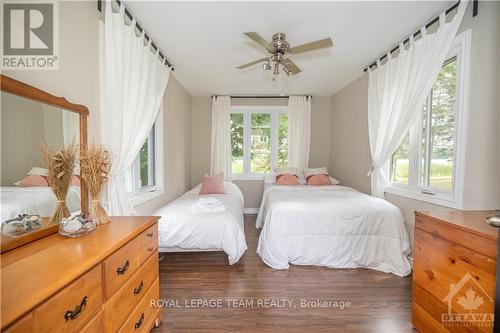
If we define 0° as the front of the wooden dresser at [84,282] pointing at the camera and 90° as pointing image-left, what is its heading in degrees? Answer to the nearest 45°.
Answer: approximately 315°

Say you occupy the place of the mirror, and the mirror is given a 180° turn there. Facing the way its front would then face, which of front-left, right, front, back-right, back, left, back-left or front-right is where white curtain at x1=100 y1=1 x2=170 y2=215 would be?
right

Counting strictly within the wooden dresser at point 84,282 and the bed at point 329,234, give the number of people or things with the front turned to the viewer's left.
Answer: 0

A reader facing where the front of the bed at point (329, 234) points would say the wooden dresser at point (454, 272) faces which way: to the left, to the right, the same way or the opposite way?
to the right

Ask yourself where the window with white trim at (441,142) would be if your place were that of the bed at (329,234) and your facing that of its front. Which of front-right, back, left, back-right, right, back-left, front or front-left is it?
left

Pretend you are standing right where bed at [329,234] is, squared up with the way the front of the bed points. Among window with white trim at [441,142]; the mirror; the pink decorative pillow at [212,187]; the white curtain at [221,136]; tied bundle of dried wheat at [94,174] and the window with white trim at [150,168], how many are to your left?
1

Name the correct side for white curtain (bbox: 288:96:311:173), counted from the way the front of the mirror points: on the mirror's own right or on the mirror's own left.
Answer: on the mirror's own left

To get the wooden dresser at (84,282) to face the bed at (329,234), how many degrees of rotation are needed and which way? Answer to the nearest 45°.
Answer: approximately 45° to its left

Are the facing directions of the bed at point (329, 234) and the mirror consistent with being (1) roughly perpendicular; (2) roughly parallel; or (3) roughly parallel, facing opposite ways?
roughly perpendicular

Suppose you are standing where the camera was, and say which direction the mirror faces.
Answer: facing the viewer and to the right of the viewer

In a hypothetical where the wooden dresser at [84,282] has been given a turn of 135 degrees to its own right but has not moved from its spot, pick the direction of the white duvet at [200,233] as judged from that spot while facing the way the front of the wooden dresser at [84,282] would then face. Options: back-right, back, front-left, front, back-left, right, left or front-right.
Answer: back-right

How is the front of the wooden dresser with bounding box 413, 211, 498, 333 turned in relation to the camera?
facing the viewer and to the left of the viewer

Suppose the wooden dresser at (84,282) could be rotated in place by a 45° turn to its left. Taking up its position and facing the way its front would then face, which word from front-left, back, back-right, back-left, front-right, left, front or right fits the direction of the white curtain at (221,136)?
front-left

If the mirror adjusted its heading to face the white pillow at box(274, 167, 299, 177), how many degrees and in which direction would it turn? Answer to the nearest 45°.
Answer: approximately 45° to its left

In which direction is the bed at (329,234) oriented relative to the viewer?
toward the camera

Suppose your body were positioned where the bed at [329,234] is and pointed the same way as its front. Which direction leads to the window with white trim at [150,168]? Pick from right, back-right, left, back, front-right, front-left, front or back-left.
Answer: right

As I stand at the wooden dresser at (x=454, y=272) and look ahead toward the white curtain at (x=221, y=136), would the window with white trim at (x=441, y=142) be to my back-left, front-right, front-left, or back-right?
front-right

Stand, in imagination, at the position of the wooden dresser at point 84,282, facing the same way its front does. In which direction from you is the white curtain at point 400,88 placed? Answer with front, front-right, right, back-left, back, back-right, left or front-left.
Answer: front-left

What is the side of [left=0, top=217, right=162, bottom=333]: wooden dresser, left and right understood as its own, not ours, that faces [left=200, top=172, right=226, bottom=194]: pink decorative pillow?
left
